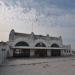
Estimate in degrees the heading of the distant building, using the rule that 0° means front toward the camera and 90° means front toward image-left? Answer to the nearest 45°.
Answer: approximately 315°
